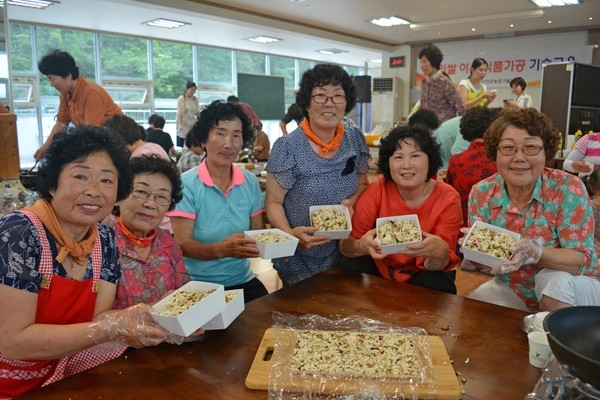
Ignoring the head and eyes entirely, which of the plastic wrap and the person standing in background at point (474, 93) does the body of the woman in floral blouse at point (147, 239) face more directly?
the plastic wrap

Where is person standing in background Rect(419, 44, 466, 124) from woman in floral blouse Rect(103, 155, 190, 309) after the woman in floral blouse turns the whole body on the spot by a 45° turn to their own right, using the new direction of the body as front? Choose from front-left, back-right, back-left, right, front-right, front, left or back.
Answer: back

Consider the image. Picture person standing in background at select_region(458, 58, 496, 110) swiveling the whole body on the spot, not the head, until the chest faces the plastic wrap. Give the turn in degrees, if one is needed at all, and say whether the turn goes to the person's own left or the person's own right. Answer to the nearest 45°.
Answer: approximately 45° to the person's own right

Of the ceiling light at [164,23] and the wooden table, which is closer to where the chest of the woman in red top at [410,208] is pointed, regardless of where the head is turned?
the wooden table

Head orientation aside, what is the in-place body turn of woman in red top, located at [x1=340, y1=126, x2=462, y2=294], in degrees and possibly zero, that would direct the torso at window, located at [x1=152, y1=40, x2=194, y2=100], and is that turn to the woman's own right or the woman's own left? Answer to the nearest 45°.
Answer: approximately 135° to the woman's own right

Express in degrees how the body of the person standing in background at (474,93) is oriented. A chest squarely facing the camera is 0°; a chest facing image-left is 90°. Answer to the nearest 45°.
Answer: approximately 315°

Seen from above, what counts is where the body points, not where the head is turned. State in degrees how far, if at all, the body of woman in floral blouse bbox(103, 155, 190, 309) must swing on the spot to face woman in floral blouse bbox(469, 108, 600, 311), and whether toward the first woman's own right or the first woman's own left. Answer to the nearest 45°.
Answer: approximately 90° to the first woman's own left

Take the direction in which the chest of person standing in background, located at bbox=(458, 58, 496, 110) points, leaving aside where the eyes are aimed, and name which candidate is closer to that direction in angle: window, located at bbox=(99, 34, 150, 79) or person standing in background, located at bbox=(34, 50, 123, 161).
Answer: the person standing in background
